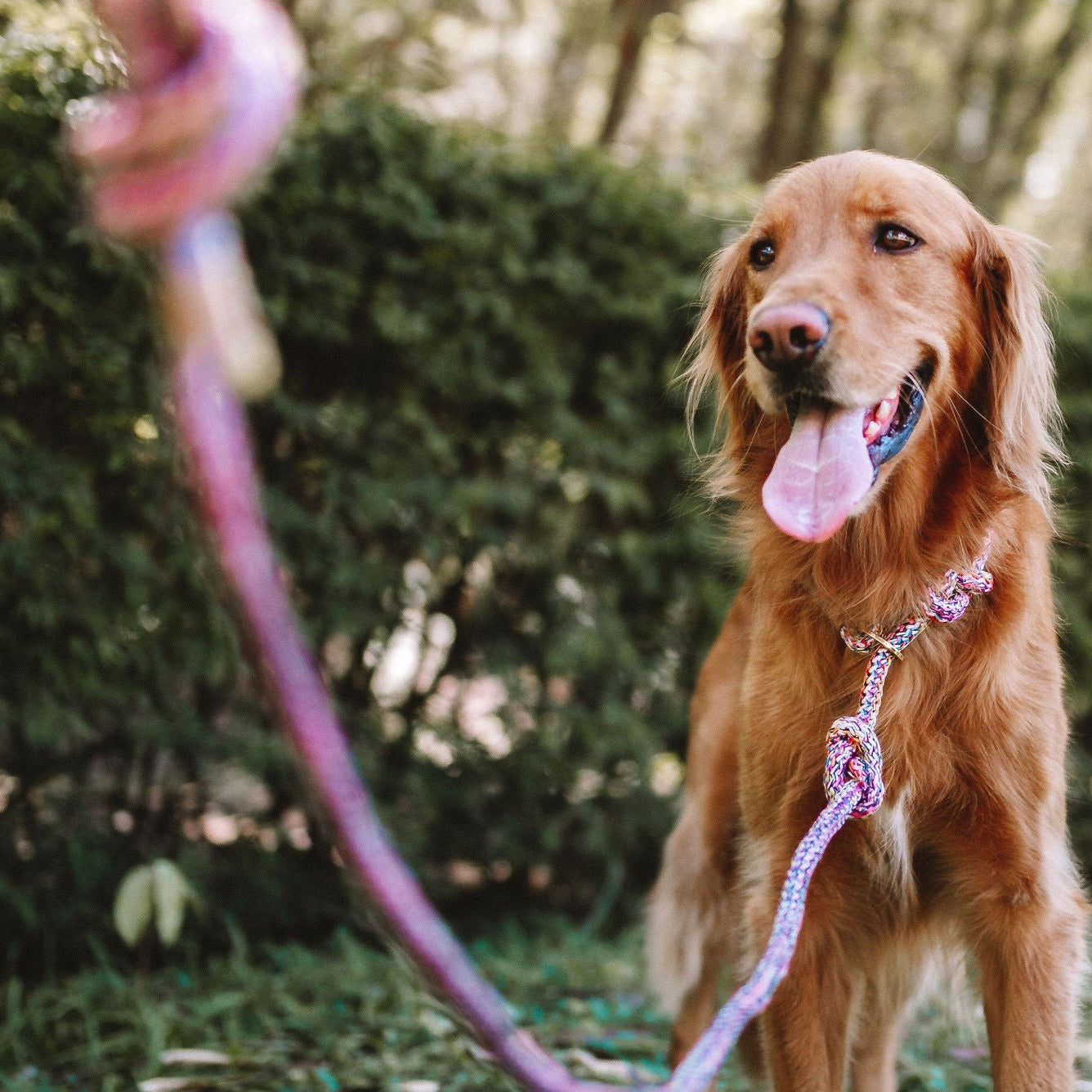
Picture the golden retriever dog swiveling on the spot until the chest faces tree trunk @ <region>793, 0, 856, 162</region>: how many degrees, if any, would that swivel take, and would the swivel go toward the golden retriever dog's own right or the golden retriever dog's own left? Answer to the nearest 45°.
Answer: approximately 180°

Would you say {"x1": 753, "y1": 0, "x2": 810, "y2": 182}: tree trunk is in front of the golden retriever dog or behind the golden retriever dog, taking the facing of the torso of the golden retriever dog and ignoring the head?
behind

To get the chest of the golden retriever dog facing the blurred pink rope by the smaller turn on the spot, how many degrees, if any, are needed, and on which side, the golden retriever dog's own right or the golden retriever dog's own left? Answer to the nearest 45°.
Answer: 0° — it already faces it

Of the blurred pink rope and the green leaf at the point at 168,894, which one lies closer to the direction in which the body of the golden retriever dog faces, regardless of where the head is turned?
the blurred pink rope

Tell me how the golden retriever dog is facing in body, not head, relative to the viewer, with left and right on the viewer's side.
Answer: facing the viewer

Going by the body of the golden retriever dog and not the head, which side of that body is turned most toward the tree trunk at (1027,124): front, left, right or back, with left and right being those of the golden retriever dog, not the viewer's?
back

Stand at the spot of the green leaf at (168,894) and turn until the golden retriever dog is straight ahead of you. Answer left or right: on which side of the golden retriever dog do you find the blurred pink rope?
right

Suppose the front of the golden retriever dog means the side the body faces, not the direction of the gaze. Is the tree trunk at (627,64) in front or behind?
behind

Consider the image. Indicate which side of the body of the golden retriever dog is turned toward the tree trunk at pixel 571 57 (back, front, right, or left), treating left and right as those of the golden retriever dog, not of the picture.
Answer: back
